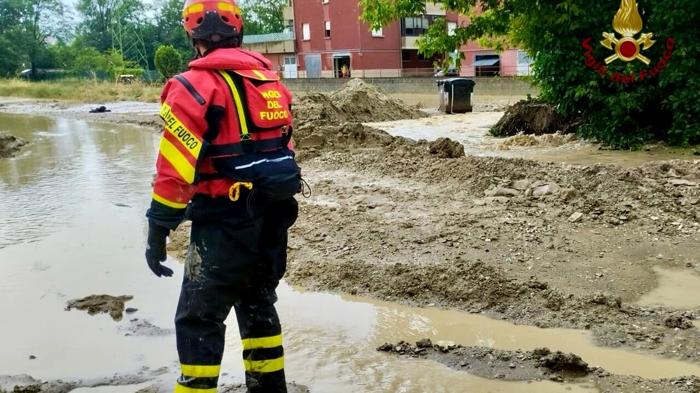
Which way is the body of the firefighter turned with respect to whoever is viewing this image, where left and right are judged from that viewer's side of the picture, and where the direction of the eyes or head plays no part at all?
facing away from the viewer and to the left of the viewer

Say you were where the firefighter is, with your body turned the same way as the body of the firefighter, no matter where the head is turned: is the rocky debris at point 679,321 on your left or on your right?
on your right

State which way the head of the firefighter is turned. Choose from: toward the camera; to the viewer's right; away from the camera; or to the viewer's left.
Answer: away from the camera

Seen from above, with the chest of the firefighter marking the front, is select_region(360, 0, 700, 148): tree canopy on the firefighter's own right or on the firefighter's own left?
on the firefighter's own right

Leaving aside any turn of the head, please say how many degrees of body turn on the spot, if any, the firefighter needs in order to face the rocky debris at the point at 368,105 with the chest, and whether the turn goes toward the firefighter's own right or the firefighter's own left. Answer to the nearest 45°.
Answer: approximately 45° to the firefighter's own right

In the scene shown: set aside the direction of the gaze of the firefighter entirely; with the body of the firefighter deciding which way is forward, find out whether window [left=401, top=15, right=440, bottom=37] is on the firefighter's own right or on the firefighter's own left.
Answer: on the firefighter's own right

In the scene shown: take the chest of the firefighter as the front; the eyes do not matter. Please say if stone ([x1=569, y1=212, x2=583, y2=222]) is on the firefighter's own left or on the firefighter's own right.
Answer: on the firefighter's own right

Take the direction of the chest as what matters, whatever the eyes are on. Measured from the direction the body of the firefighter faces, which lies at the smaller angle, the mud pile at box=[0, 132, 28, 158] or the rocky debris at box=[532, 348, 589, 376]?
the mud pile

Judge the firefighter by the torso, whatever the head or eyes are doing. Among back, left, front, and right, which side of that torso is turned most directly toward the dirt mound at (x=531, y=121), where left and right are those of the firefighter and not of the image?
right

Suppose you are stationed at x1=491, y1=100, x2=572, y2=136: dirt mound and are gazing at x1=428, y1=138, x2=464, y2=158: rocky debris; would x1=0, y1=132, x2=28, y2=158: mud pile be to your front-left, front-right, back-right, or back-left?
front-right

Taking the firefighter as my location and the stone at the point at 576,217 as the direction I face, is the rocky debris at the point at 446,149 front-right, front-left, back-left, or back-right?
front-left
